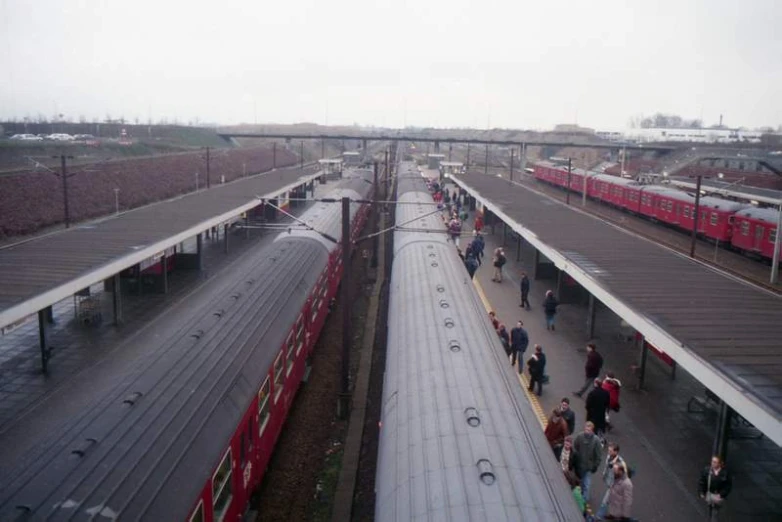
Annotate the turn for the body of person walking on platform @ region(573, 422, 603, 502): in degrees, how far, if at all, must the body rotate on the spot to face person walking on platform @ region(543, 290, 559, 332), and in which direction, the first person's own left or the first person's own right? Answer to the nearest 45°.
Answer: approximately 180°
